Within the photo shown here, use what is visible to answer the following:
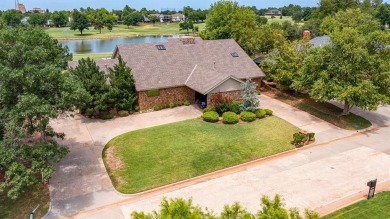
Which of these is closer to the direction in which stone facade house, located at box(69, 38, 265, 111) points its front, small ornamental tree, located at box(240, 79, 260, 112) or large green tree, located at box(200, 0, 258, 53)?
the small ornamental tree

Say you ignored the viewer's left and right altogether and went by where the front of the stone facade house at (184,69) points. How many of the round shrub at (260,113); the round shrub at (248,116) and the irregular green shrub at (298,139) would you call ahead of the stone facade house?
3

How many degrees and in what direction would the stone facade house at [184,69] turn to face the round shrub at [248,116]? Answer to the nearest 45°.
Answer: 0° — it already faces it

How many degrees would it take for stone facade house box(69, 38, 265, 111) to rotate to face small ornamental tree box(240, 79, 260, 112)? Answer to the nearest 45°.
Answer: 0° — it already faces it

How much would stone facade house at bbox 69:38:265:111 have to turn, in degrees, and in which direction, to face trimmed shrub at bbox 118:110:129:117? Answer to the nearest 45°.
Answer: approximately 90° to its right

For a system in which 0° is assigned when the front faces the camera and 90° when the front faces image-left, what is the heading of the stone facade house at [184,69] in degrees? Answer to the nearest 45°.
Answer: approximately 315°

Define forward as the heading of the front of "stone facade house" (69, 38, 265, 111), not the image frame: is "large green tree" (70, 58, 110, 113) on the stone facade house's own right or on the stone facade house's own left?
on the stone facade house's own right

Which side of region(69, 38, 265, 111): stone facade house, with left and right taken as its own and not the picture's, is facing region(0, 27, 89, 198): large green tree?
right

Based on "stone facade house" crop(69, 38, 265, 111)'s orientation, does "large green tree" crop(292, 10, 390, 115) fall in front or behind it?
in front
